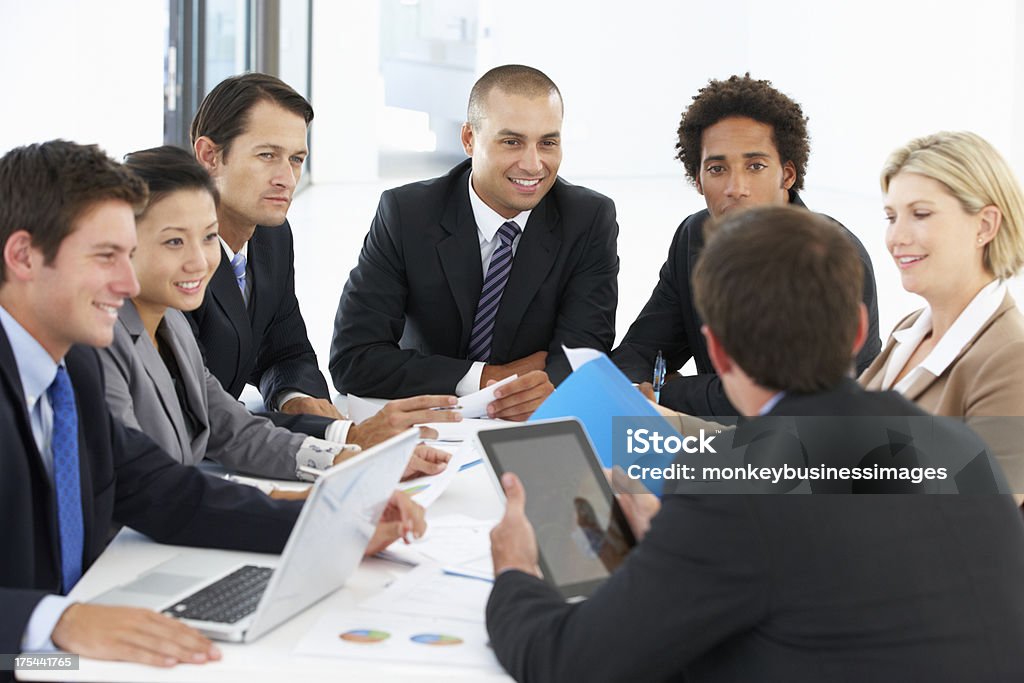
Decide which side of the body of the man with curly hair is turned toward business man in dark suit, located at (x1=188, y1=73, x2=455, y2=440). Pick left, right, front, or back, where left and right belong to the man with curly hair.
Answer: right

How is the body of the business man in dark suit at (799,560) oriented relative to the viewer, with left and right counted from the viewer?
facing away from the viewer and to the left of the viewer

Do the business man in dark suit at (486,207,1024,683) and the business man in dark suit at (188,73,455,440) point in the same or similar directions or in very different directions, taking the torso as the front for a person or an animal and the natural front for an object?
very different directions

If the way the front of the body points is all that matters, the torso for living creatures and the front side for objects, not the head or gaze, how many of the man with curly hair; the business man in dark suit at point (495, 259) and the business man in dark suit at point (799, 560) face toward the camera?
2

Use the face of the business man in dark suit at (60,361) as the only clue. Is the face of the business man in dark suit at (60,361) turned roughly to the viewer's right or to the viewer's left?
to the viewer's right

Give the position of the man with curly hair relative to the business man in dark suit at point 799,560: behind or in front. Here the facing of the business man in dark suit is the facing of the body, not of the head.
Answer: in front

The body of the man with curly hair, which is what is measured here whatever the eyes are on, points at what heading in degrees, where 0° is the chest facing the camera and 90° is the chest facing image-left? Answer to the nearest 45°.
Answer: approximately 0°

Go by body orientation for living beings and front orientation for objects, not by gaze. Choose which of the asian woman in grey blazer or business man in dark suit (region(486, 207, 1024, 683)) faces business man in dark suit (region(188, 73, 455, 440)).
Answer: business man in dark suit (region(486, 207, 1024, 683))

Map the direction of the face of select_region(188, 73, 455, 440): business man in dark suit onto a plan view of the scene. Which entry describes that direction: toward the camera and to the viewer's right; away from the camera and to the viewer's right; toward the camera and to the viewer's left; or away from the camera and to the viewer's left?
toward the camera and to the viewer's right

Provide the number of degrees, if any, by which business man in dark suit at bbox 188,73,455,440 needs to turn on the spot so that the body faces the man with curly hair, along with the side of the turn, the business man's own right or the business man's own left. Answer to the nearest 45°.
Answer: approximately 45° to the business man's own left

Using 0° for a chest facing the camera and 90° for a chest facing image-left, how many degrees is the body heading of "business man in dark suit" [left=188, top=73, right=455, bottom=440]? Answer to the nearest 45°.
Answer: approximately 315°

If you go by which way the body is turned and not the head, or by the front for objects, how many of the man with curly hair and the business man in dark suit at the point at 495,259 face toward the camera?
2
